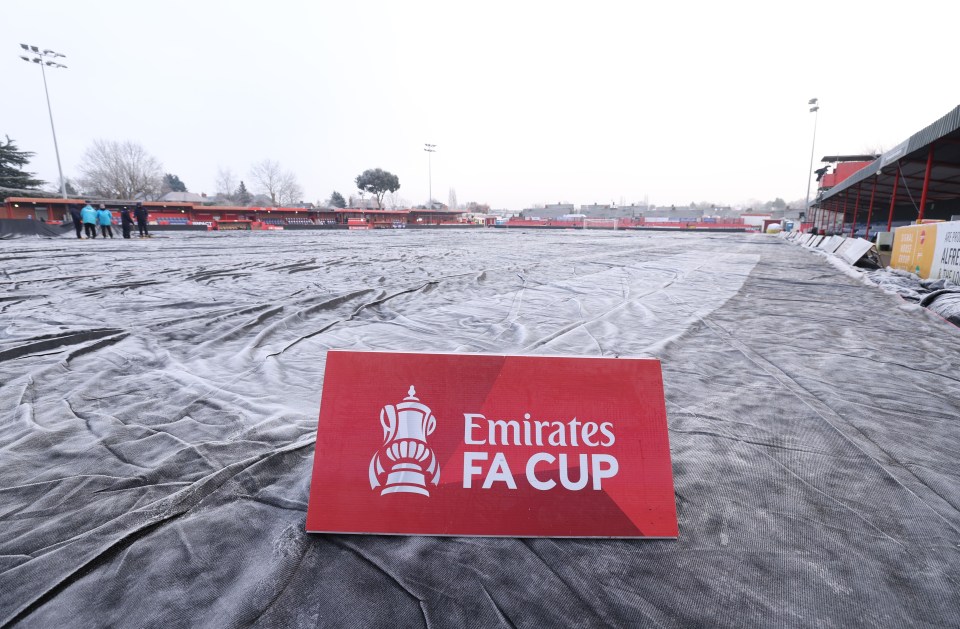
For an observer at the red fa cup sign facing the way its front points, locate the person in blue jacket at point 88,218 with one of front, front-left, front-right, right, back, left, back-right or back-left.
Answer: back-right

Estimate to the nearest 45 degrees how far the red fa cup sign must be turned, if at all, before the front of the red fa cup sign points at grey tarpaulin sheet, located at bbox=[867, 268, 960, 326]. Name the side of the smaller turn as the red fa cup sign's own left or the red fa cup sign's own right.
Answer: approximately 135° to the red fa cup sign's own left

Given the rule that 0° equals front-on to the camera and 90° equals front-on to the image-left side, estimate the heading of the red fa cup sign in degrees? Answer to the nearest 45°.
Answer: approximately 0°

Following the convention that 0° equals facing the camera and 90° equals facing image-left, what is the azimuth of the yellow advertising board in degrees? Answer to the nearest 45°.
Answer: approximately 45°

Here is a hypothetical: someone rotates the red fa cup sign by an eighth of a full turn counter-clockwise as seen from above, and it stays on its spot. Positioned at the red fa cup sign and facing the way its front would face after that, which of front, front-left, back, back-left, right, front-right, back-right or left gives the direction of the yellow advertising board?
left
